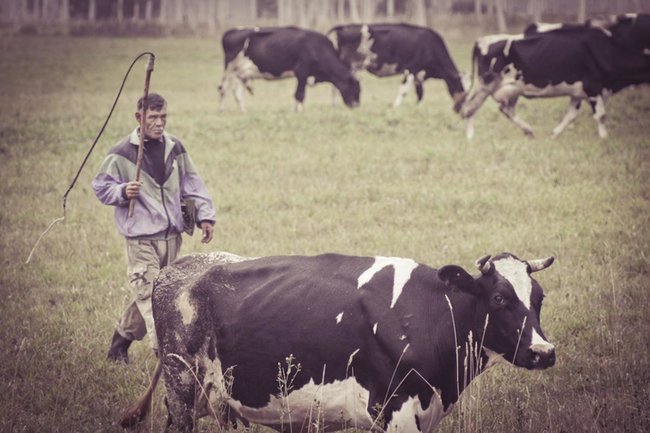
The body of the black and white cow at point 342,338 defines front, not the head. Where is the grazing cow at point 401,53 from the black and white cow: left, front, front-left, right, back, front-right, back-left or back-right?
left

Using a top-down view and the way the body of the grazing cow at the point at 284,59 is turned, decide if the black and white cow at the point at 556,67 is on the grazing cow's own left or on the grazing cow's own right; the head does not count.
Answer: on the grazing cow's own right

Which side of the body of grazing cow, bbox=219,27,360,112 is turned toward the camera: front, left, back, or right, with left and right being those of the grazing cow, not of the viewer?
right

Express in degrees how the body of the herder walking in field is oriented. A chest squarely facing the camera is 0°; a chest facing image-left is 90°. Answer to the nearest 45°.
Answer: approximately 315°

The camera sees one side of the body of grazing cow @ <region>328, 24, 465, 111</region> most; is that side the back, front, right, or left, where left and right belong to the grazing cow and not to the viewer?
right

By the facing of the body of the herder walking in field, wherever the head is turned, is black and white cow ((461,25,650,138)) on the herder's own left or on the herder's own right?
on the herder's own left

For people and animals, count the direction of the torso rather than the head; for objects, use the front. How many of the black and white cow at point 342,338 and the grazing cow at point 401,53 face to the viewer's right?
2

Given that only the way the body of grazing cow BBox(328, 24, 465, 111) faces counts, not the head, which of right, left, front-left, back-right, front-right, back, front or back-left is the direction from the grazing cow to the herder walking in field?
right

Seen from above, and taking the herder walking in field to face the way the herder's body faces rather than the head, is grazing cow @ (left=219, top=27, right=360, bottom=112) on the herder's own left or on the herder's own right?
on the herder's own left

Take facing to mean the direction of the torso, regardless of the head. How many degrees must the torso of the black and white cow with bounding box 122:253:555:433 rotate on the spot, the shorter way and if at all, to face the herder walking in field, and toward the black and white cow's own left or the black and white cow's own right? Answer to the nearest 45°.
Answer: approximately 135° to the black and white cow's own left

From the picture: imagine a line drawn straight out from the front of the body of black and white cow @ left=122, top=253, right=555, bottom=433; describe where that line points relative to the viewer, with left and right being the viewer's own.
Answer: facing to the right of the viewer
